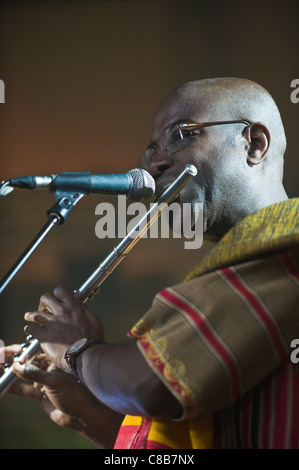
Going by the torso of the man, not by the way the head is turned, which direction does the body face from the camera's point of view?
to the viewer's left

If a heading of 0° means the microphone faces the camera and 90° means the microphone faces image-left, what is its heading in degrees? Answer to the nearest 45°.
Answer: approximately 270°

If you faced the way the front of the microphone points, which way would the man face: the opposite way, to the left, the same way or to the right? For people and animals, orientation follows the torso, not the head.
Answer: the opposite way

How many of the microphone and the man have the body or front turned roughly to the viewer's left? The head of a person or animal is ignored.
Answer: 1
